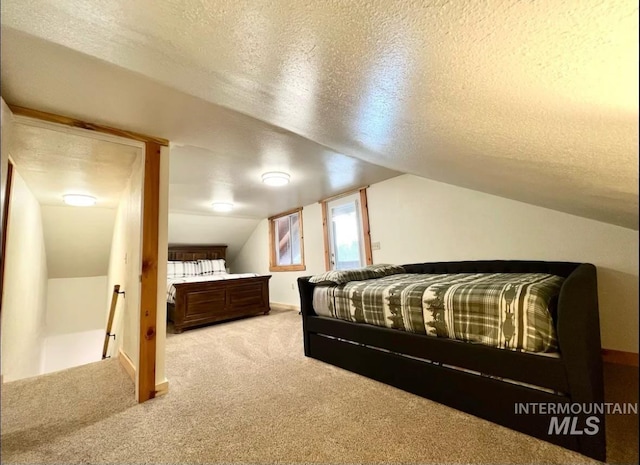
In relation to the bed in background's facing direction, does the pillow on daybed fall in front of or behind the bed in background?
in front

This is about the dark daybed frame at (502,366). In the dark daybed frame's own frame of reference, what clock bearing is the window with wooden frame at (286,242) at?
The window with wooden frame is roughly at 3 o'clock from the dark daybed frame.

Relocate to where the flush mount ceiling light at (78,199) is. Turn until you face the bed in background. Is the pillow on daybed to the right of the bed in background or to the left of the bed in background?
right

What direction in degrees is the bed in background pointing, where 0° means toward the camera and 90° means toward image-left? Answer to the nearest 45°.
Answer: approximately 315°

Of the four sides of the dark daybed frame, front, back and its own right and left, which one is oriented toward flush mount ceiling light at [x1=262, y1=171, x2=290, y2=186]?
right

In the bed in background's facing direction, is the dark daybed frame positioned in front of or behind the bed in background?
in front

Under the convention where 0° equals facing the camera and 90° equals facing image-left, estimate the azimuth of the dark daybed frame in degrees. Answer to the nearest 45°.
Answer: approximately 45°

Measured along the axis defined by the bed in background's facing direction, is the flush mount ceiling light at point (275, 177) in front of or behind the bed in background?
in front

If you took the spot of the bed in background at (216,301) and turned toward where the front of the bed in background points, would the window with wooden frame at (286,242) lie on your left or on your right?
on your left

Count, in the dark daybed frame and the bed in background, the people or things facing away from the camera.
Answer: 0

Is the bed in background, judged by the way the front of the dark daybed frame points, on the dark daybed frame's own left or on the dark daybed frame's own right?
on the dark daybed frame's own right
